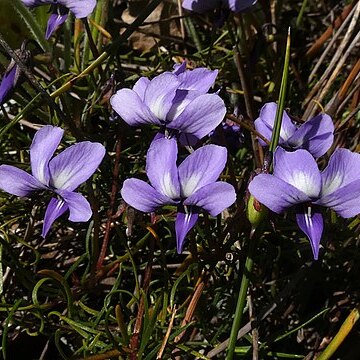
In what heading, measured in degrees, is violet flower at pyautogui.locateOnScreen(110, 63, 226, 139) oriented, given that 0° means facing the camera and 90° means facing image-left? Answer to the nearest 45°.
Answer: approximately 0°

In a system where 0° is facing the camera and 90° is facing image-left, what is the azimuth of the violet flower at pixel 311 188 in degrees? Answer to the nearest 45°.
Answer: approximately 0°

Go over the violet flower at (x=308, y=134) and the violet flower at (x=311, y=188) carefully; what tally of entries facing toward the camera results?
2

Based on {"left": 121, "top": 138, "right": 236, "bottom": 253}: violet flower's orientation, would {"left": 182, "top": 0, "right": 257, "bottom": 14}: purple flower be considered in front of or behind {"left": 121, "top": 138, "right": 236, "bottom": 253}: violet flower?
behind
